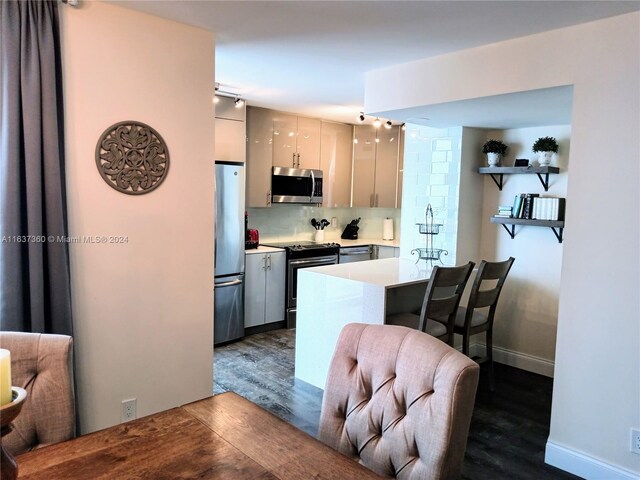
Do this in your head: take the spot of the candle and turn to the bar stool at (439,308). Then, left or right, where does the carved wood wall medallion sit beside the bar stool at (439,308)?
left

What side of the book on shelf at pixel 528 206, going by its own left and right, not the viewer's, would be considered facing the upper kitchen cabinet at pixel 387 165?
right

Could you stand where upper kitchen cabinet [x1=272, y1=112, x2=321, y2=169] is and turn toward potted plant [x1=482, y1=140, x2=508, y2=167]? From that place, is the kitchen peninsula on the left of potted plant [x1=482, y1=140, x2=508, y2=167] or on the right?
right

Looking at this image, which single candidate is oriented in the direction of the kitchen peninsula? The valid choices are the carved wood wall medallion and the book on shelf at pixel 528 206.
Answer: the book on shelf

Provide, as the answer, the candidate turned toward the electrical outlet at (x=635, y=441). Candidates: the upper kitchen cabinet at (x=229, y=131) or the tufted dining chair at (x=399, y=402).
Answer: the upper kitchen cabinet

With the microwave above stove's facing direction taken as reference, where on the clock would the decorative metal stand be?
The decorative metal stand is roughly at 12 o'clock from the microwave above stove.

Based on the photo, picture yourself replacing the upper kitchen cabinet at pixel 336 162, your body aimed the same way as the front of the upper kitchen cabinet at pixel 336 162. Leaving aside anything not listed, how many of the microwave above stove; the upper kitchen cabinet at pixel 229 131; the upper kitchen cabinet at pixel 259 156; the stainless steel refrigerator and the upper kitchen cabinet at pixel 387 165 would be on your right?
4

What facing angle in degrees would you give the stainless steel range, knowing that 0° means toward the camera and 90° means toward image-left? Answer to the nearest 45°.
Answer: approximately 315°

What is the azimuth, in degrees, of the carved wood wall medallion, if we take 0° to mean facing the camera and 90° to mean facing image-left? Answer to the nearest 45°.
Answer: approximately 0°

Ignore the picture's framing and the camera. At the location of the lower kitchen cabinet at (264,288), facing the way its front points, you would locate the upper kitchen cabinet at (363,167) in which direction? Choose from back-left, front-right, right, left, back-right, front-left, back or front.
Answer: left
